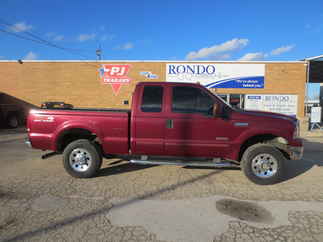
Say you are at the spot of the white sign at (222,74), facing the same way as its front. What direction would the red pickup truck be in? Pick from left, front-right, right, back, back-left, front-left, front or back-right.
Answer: front

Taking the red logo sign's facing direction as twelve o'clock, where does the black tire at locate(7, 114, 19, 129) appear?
The black tire is roughly at 3 o'clock from the red logo sign.

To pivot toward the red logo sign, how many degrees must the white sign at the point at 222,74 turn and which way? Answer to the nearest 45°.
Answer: approximately 90° to its right

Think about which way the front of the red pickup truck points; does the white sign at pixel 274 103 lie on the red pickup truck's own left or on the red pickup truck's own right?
on the red pickup truck's own left

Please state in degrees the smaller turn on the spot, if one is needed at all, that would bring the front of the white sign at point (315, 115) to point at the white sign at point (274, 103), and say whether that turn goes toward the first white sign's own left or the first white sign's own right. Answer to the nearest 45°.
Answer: approximately 90° to the first white sign's own right

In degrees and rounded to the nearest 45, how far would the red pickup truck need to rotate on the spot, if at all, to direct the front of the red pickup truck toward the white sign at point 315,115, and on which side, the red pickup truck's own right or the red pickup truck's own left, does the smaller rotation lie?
approximately 45° to the red pickup truck's own left

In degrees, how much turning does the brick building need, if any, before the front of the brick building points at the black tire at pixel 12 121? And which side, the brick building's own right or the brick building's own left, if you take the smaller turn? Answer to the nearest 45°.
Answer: approximately 90° to the brick building's own right

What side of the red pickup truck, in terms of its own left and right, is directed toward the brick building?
left

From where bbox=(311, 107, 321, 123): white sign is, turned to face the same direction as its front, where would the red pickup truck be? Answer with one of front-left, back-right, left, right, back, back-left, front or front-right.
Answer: front

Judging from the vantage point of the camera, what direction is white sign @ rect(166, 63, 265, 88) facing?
facing the viewer

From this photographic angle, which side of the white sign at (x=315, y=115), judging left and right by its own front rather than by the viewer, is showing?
front

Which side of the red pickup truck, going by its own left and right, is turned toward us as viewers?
right

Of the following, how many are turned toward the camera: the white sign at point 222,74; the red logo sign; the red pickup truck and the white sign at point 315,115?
3

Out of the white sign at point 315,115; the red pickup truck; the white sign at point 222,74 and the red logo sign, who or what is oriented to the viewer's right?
the red pickup truck

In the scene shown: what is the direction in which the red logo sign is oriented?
toward the camera

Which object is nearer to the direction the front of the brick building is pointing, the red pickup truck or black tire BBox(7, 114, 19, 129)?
the red pickup truck

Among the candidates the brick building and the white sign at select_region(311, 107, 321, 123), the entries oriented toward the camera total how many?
2

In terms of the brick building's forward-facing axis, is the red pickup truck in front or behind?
in front
